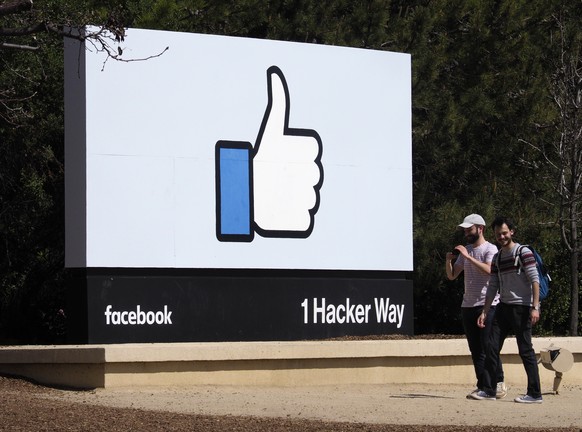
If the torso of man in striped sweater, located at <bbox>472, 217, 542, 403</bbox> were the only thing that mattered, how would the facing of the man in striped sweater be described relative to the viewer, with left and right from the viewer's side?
facing the viewer and to the left of the viewer

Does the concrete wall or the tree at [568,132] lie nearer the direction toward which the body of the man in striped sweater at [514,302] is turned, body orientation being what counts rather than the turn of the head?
the concrete wall

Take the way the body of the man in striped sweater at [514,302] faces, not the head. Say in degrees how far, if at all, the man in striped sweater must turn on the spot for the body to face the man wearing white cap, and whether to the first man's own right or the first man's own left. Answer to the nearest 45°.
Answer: approximately 90° to the first man's own right

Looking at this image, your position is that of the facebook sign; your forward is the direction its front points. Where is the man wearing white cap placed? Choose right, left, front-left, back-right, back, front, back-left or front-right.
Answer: front

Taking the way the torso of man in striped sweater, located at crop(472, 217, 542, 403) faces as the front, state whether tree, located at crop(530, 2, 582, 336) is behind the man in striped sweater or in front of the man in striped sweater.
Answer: behind

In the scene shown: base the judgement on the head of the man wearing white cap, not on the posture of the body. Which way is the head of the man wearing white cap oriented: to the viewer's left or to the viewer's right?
to the viewer's left

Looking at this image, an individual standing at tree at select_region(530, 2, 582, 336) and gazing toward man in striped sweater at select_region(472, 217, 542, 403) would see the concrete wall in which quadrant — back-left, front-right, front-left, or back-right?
front-right

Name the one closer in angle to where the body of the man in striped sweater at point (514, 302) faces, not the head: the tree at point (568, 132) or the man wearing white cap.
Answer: the man wearing white cap

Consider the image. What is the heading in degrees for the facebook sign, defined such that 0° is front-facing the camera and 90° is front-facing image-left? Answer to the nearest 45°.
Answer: approximately 315°

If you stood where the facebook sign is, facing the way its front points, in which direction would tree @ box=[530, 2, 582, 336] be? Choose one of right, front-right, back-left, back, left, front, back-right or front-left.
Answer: left

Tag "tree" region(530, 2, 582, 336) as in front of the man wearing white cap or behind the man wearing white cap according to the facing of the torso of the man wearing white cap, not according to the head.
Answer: behind

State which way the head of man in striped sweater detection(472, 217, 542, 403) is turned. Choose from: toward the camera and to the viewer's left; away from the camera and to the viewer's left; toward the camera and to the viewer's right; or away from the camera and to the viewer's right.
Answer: toward the camera and to the viewer's left

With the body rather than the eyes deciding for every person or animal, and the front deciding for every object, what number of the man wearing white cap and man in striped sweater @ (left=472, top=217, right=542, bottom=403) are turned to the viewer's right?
0
